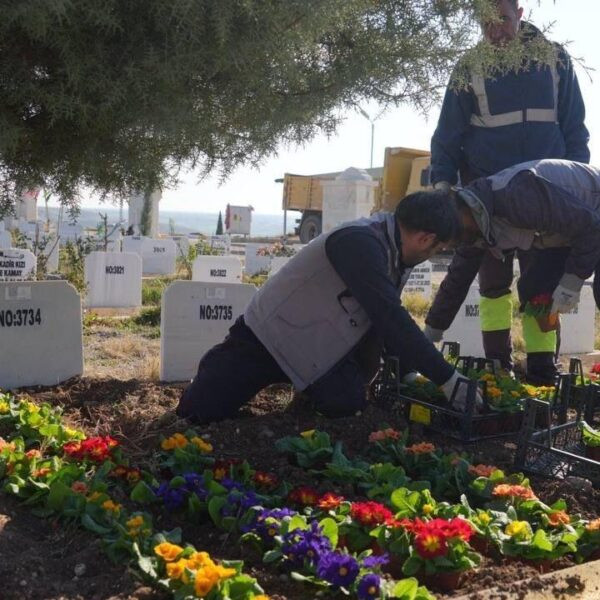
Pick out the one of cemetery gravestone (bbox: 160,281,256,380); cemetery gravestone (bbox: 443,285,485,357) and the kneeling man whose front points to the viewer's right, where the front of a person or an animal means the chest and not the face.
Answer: the kneeling man

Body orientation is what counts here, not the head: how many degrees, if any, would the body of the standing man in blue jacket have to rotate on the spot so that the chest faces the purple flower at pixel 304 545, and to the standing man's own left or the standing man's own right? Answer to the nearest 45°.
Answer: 0° — they already face it

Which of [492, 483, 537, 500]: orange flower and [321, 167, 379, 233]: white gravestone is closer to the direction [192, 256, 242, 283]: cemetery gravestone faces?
the orange flower

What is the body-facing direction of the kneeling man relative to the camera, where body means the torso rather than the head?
to the viewer's right

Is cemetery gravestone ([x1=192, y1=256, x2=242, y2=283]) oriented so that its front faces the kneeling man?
yes

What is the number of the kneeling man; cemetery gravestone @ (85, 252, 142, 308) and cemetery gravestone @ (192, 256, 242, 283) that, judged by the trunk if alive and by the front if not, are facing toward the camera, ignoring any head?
2

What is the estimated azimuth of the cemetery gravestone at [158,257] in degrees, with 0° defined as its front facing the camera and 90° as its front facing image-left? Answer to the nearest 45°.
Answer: approximately 0°

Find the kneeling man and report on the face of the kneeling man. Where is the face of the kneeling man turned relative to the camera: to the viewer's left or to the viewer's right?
to the viewer's right

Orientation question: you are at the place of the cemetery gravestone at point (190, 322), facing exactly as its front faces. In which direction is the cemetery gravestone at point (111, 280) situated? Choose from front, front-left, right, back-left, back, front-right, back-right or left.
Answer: back
